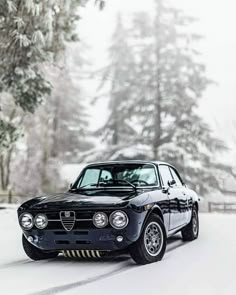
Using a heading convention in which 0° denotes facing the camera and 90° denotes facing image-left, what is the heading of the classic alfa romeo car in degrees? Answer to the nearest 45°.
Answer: approximately 45°

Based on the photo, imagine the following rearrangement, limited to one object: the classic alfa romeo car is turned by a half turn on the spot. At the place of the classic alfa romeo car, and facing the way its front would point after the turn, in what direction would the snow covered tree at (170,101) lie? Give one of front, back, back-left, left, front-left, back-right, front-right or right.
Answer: front-left

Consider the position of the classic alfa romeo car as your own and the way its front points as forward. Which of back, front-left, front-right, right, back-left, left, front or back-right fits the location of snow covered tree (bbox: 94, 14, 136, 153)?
back-right
